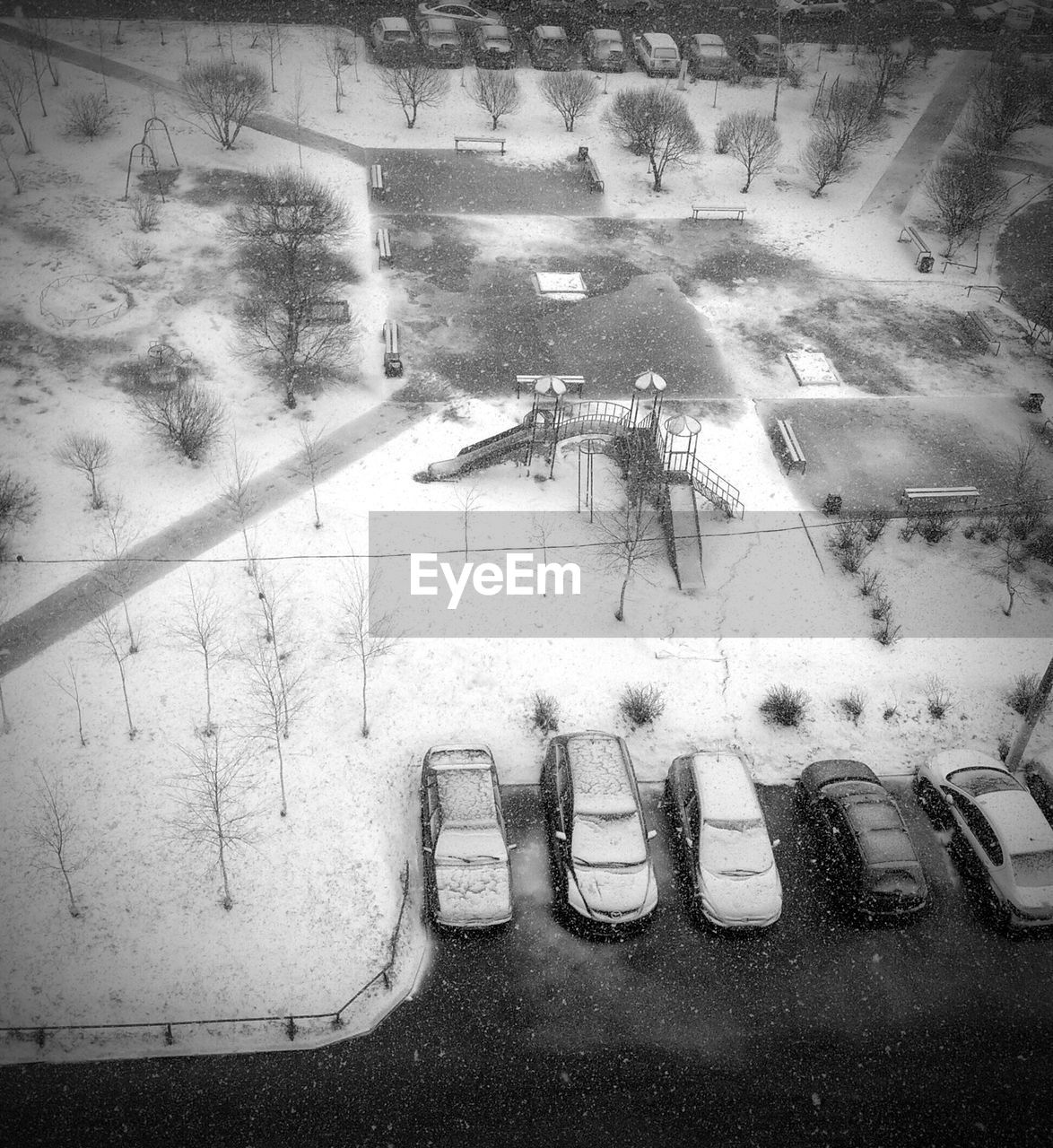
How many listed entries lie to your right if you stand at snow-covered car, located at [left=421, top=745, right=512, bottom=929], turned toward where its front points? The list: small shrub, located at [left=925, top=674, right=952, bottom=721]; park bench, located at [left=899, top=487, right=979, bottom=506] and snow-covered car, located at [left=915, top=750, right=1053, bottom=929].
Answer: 0

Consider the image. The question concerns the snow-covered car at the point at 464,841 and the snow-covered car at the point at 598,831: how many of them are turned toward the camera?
2

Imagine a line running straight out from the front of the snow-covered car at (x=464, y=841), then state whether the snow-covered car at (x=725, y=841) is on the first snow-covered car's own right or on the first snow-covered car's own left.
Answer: on the first snow-covered car's own left

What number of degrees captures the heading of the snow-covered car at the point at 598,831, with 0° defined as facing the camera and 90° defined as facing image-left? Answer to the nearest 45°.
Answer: approximately 0°

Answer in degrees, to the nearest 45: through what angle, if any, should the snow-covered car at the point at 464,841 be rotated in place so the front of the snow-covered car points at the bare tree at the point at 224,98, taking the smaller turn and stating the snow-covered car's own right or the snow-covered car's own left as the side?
approximately 180°

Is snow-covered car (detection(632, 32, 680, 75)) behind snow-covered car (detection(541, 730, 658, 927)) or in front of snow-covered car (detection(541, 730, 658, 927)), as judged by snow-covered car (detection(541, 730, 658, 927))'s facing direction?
behind

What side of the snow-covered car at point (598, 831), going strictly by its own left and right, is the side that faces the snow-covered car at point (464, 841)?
right

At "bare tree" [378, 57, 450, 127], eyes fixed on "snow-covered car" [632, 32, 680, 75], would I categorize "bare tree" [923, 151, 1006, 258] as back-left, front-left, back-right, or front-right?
front-right

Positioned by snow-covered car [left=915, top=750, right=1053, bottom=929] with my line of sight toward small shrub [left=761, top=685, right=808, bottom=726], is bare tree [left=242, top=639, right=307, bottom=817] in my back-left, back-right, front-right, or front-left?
front-left

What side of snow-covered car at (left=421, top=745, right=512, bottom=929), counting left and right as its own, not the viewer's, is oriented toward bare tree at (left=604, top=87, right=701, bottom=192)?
back

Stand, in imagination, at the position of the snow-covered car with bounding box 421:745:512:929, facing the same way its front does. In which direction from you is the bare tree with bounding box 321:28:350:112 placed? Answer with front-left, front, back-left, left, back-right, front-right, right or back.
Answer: back

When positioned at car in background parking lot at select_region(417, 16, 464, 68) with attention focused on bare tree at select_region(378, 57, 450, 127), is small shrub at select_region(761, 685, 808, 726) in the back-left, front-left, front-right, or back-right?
front-left

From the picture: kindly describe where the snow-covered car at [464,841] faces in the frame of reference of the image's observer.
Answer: facing the viewer

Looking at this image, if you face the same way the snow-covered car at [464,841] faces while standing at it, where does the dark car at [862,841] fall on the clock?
The dark car is roughly at 9 o'clock from the snow-covered car.

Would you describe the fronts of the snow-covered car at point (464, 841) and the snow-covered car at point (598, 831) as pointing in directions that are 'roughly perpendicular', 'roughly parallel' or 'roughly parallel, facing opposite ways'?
roughly parallel

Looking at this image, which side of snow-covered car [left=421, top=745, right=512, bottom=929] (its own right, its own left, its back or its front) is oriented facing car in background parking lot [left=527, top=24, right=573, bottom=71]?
back

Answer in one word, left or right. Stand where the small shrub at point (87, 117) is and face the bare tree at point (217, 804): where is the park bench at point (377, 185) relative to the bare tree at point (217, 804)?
left

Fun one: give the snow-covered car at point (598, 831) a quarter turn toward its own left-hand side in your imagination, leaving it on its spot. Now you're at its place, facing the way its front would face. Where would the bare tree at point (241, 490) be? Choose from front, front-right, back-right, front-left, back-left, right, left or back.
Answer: back-left

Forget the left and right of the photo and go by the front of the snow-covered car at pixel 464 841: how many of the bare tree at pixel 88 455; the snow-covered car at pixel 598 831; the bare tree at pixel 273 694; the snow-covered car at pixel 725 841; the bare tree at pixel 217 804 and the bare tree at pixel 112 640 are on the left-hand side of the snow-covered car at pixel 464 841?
2
